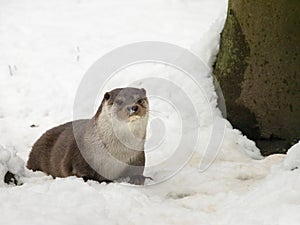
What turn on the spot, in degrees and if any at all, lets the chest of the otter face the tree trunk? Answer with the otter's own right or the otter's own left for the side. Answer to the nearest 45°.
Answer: approximately 90° to the otter's own left

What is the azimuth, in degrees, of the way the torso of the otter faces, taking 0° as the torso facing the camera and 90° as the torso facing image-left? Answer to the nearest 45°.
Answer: approximately 315°
